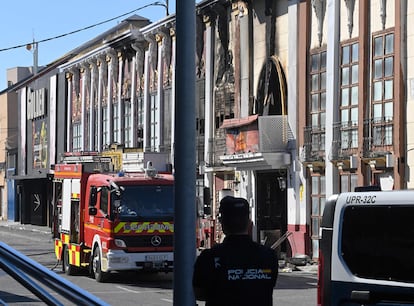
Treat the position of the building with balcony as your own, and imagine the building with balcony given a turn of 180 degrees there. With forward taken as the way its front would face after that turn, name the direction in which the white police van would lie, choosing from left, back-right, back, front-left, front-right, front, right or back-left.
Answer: back-right

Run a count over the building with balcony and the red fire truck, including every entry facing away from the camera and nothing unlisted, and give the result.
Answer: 0

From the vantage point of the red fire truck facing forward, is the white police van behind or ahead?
ahead

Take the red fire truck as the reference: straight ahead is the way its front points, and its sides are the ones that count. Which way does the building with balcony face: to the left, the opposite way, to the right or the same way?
to the right

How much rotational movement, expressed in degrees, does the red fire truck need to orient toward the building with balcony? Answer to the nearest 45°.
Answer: approximately 90° to its left

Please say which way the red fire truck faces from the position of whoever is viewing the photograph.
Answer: facing the viewer and to the right of the viewer

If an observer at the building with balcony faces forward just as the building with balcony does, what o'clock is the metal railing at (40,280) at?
The metal railing is roughly at 11 o'clock from the building with balcony.

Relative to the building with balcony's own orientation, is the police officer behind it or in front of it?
in front

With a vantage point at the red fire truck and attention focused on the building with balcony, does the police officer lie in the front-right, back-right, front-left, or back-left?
back-right

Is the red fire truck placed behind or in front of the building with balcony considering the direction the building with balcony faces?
in front

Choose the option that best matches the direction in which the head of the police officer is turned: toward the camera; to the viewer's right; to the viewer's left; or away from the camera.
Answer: away from the camera
